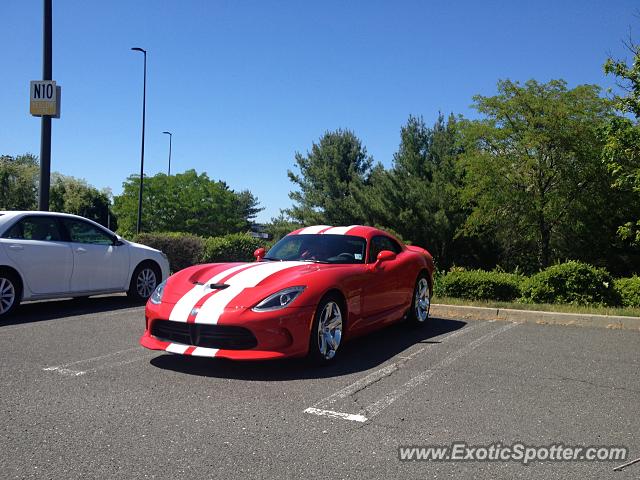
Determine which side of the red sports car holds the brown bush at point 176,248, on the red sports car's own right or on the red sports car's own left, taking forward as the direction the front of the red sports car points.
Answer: on the red sports car's own right

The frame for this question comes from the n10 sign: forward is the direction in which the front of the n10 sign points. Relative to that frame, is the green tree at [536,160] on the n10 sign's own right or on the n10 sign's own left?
on the n10 sign's own left

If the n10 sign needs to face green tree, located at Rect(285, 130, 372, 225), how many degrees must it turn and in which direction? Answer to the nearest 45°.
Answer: approximately 135° to its left

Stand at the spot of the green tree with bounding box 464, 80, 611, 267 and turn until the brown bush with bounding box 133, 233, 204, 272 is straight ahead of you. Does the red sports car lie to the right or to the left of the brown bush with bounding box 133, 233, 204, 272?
left

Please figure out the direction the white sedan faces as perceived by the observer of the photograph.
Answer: facing away from the viewer and to the right of the viewer

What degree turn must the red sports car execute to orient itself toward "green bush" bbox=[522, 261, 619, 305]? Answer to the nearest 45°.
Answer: approximately 180°

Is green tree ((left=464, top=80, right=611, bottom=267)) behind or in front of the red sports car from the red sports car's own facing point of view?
behind

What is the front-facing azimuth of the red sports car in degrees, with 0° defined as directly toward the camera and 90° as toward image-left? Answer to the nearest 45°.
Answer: approximately 45°

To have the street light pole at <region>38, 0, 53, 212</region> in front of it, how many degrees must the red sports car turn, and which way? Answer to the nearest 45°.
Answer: approximately 90° to its right

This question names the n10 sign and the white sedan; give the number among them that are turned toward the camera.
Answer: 1

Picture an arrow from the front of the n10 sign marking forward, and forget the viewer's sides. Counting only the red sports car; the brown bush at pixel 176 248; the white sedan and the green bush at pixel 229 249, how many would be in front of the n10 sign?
2
